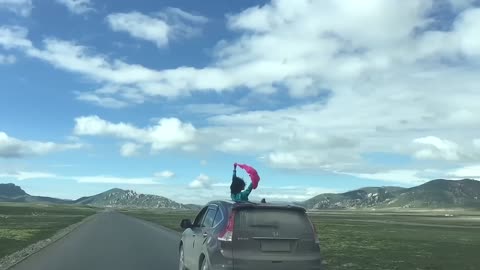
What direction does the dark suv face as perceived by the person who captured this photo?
facing away from the viewer and to the left of the viewer

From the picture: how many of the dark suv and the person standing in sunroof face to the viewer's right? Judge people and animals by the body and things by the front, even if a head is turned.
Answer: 0

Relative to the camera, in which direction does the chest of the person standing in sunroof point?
away from the camera
